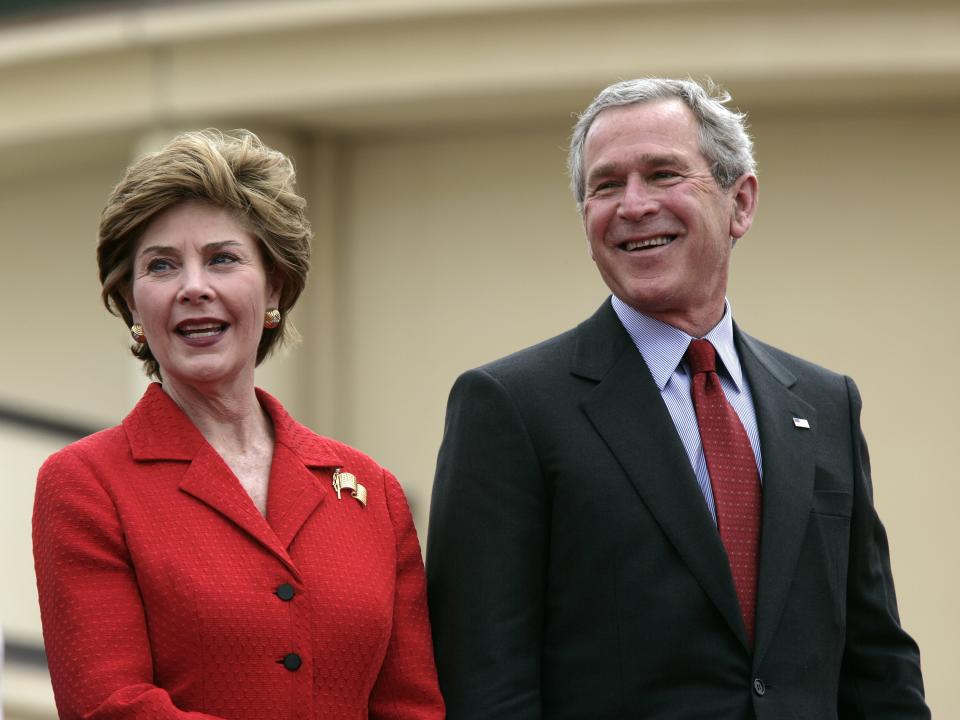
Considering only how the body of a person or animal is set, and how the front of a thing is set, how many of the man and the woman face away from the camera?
0

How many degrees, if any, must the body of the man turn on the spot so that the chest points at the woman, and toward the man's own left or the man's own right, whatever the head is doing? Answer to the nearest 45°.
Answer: approximately 135° to the man's own right

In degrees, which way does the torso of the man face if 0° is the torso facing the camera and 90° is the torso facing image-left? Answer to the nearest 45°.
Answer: approximately 315°

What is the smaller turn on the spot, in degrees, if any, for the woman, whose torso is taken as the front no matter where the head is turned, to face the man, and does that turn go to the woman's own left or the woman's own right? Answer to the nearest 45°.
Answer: approximately 45° to the woman's own left

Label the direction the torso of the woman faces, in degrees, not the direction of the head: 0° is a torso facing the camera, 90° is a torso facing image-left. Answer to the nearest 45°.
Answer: approximately 315°
